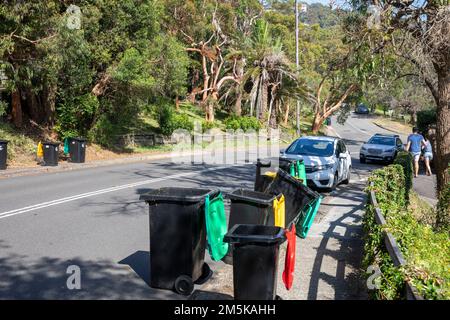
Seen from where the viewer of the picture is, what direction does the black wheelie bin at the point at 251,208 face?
facing to the left of the viewer

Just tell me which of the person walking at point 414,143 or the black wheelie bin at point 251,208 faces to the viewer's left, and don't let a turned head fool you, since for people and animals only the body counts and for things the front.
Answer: the black wheelie bin

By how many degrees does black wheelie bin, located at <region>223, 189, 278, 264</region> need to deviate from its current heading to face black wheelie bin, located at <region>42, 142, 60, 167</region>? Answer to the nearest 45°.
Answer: approximately 45° to its right

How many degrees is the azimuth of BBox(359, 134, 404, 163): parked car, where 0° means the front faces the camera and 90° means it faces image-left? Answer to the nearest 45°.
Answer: approximately 45°
